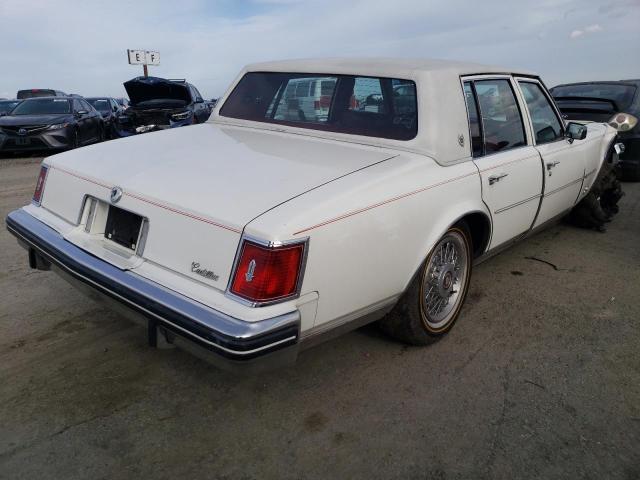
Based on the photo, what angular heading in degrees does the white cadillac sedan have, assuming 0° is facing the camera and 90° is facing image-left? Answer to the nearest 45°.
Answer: approximately 225°

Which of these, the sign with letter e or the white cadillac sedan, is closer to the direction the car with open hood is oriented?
the white cadillac sedan

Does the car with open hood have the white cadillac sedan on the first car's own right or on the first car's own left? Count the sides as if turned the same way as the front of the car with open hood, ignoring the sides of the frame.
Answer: on the first car's own left

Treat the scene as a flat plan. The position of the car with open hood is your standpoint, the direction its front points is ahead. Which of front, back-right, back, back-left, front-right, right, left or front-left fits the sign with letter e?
back-right

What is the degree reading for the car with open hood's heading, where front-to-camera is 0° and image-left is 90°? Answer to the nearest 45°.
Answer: approximately 45°

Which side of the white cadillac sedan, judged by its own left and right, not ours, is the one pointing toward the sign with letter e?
left

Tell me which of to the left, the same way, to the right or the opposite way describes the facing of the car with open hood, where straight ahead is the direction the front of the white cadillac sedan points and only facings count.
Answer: the opposite way
